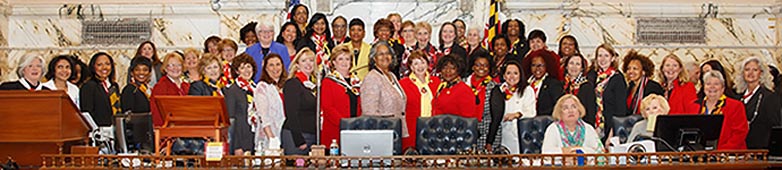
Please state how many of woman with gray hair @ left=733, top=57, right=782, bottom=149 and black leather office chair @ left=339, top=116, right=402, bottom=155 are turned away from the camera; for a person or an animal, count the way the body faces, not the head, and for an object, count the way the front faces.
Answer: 0

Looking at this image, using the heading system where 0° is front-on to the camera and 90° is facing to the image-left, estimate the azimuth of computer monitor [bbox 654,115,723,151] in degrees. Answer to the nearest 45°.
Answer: approximately 180°

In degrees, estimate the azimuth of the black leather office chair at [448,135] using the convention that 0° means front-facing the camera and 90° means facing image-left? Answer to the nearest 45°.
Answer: approximately 0°

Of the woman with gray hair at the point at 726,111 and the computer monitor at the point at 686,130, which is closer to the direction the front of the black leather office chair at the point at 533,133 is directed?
the computer monitor

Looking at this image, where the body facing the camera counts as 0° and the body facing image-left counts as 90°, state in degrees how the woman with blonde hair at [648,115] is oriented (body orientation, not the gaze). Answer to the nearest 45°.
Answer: approximately 45°

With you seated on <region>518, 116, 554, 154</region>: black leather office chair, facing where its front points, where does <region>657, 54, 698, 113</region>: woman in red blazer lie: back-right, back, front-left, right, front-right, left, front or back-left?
back-left

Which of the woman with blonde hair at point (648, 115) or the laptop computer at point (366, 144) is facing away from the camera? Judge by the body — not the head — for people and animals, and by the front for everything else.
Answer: the laptop computer
